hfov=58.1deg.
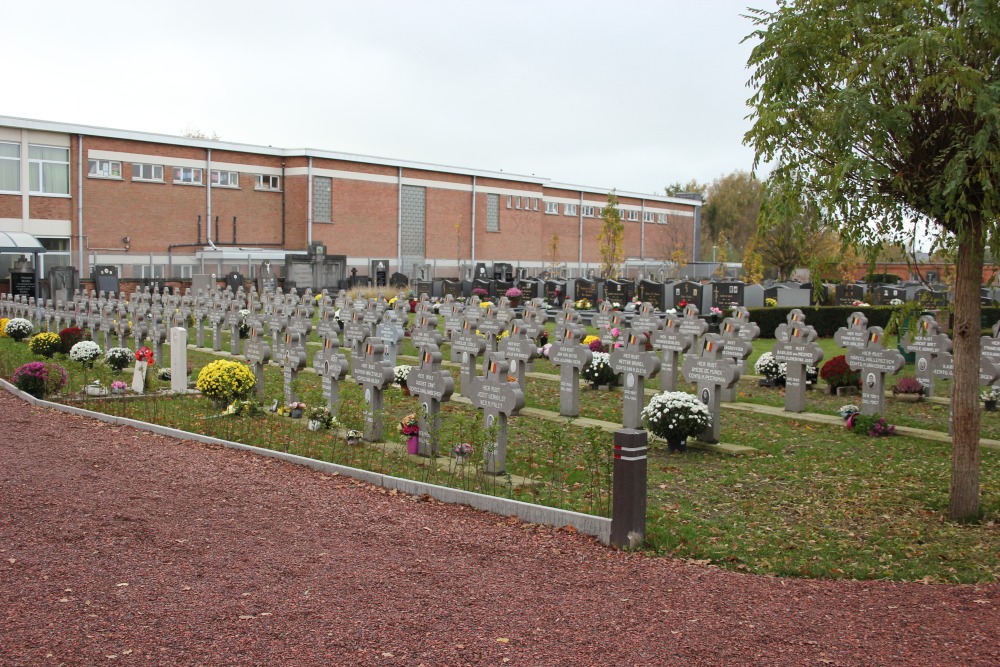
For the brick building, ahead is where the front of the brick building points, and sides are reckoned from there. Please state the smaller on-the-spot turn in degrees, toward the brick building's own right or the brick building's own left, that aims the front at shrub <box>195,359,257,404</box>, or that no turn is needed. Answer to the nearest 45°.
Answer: approximately 45° to the brick building's own right

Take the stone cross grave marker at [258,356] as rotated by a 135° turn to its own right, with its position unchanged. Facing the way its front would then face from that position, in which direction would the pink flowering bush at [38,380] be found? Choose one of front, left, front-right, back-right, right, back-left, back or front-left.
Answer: left

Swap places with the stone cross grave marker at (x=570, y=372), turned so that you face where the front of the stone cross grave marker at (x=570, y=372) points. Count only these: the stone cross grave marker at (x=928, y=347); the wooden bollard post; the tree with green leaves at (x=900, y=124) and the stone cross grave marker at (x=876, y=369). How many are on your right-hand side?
0

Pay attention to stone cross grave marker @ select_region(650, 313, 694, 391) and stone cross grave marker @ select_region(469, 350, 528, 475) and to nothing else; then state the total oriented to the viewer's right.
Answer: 0

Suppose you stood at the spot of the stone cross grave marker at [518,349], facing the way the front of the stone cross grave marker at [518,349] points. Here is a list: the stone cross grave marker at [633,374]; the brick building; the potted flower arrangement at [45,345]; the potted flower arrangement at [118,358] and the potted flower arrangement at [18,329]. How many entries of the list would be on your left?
1

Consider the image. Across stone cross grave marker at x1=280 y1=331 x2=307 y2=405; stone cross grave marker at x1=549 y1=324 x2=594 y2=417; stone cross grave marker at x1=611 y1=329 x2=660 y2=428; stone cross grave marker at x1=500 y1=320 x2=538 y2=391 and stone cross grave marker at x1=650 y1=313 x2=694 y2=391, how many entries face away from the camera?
0

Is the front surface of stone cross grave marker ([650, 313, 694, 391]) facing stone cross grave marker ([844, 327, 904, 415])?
no

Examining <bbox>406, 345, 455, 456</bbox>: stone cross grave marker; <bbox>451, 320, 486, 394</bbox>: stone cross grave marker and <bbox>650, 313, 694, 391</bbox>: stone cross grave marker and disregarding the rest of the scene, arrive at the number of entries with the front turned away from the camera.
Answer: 0

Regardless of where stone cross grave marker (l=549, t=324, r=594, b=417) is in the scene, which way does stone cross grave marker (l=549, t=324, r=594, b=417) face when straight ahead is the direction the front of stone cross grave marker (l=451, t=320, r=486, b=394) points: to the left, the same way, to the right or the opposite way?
the same way

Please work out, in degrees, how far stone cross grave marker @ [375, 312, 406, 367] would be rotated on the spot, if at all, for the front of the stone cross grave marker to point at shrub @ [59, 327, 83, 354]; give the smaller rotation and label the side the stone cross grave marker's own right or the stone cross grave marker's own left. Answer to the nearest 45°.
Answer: approximately 45° to the stone cross grave marker's own right

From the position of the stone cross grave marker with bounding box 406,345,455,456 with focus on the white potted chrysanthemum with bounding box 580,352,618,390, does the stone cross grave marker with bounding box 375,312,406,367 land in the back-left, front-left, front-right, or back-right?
front-left

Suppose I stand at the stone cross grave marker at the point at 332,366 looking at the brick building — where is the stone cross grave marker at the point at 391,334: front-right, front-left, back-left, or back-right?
front-right

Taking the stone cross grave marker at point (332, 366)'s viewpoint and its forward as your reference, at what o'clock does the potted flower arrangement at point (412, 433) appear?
The potted flower arrangement is roughly at 10 o'clock from the stone cross grave marker.

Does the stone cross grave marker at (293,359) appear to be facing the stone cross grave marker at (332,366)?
no

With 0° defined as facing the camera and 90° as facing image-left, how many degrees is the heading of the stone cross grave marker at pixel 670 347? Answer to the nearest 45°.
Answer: approximately 45°

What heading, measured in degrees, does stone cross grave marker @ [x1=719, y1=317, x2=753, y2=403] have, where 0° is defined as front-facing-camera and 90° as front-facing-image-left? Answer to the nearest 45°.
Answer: approximately 45°

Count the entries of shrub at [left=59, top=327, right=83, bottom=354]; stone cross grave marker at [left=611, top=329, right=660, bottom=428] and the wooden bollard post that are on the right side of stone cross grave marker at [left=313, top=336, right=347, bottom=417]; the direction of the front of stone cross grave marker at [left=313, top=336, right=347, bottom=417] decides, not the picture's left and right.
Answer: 1

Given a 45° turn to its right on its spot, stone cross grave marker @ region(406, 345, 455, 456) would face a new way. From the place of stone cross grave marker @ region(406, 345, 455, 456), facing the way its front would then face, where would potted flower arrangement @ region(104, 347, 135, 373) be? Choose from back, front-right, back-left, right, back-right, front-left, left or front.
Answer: front-right

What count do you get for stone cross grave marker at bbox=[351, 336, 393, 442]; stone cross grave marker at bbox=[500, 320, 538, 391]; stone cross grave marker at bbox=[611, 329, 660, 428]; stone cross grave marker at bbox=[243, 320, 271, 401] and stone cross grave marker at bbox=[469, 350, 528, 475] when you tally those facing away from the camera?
0

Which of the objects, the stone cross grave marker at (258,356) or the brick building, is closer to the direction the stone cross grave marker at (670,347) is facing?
the stone cross grave marker

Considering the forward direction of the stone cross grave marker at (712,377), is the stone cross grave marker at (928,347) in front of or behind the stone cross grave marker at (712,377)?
behind

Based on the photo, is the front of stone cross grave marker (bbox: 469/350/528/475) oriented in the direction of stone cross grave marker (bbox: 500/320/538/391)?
no

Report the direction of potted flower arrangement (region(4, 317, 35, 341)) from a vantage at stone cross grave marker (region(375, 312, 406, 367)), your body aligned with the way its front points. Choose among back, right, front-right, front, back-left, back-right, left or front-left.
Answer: right
